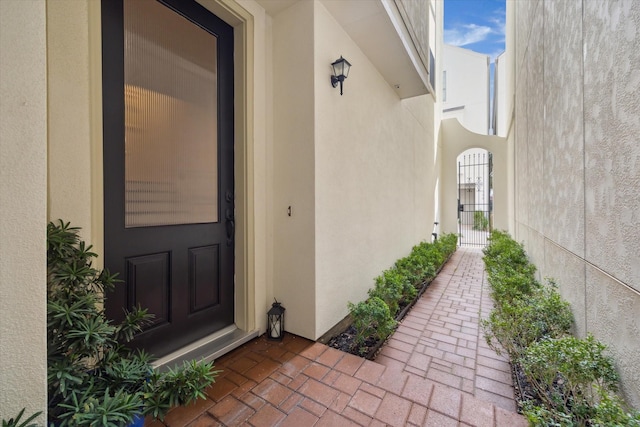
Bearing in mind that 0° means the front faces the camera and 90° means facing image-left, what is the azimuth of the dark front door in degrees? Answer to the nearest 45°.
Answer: approximately 315°

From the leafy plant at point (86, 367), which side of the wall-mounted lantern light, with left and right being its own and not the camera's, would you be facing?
right

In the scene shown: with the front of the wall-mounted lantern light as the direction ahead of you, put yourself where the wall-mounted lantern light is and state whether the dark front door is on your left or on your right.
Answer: on your right

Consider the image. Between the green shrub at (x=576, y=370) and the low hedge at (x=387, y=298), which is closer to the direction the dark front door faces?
the green shrub

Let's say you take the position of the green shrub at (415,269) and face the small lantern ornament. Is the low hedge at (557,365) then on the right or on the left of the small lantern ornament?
left
